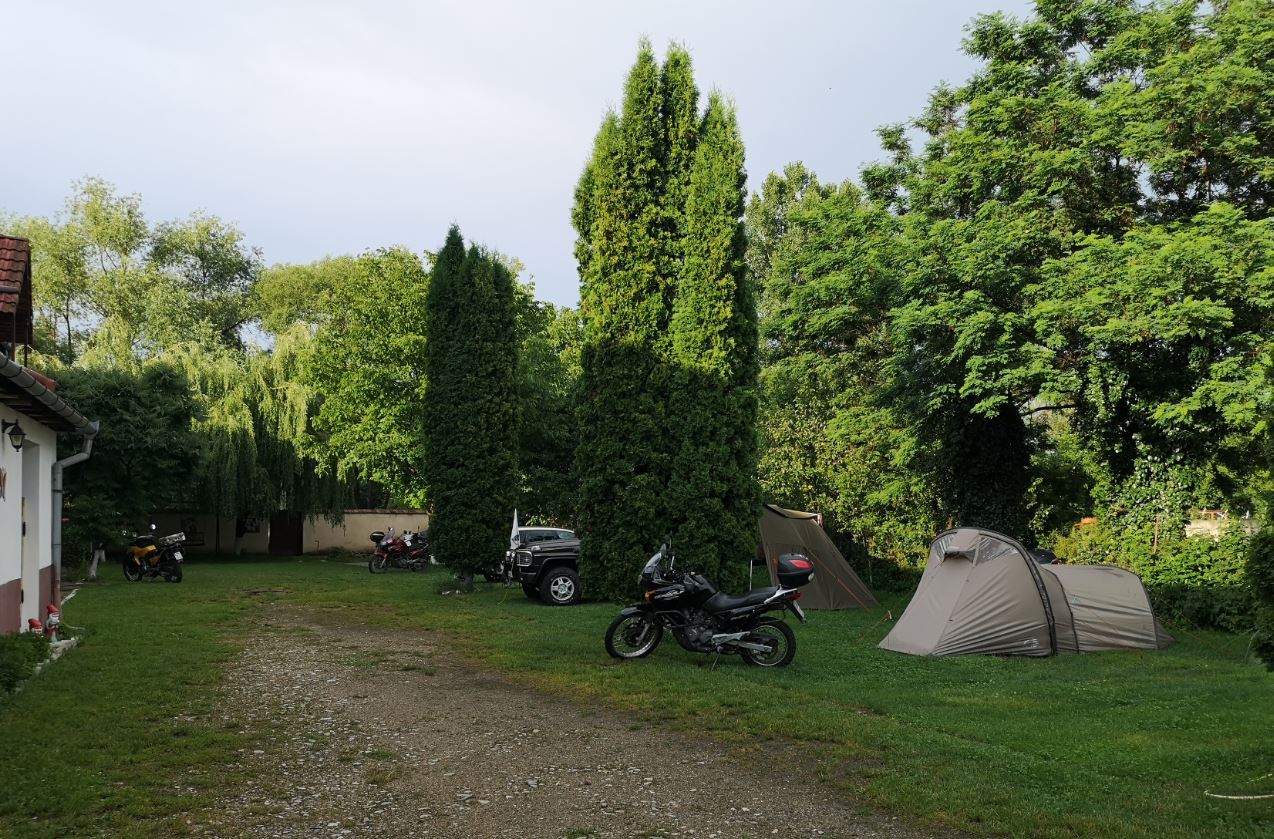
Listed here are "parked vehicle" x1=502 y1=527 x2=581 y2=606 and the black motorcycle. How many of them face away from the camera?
0

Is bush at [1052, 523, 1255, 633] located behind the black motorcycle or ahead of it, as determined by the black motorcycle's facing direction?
behind

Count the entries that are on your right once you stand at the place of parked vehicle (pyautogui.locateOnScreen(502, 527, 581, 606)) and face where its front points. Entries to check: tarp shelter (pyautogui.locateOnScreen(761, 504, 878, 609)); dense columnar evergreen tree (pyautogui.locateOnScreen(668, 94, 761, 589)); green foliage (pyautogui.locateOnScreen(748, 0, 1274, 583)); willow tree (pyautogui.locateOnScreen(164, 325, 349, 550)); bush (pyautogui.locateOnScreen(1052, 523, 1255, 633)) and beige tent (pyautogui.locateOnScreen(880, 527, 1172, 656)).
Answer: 1

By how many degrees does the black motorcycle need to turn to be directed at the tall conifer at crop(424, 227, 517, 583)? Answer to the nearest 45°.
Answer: approximately 45° to its right

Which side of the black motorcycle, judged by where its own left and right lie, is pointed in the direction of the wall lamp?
front

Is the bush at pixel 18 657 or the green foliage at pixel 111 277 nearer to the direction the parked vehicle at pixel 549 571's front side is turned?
the bush

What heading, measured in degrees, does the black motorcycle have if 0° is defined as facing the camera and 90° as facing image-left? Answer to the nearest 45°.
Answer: approximately 90°

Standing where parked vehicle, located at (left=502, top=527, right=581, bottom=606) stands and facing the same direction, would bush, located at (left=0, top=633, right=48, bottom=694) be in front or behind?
in front

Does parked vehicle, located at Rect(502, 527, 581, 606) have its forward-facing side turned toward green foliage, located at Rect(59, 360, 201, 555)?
no

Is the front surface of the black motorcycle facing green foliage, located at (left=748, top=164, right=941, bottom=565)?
no

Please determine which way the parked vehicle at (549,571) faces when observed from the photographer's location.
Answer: facing the viewer and to the left of the viewer

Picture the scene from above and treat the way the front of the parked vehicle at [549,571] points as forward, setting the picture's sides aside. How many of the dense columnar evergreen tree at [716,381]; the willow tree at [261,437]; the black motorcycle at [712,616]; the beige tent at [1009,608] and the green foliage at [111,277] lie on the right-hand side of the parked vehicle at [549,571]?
2
